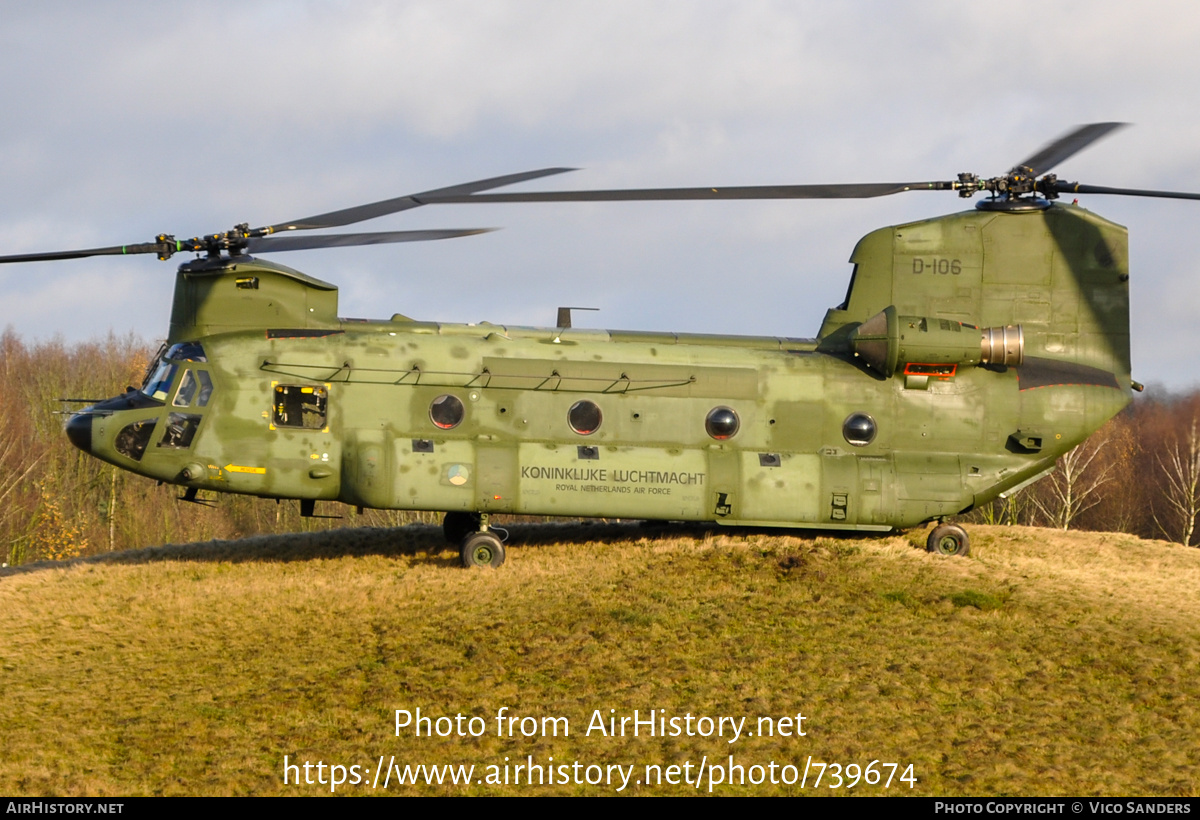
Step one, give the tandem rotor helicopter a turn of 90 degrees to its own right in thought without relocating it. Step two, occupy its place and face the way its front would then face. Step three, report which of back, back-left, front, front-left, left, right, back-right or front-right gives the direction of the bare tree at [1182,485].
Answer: front-right

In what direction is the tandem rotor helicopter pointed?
to the viewer's left
